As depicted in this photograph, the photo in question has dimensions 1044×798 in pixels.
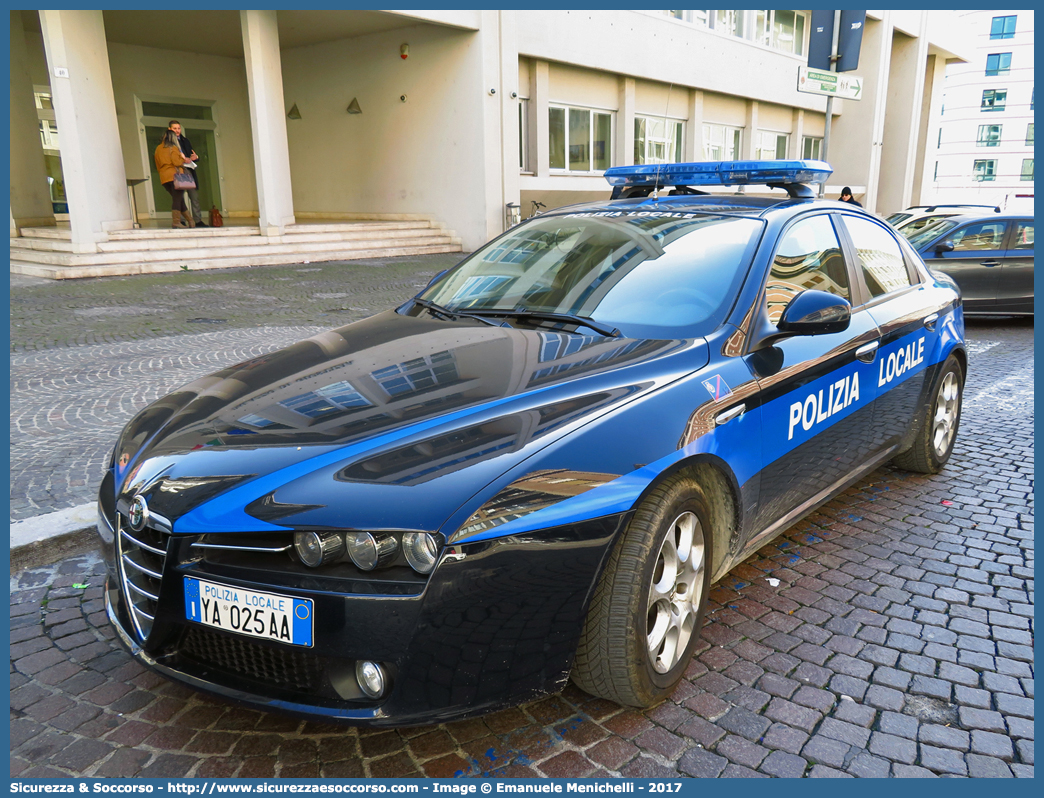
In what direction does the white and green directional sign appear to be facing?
toward the camera

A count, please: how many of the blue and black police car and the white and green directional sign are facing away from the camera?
0

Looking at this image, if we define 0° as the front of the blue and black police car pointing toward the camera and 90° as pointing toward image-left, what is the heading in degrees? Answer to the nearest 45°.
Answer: approximately 45°

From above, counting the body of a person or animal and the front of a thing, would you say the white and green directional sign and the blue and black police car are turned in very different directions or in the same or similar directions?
same or similar directions

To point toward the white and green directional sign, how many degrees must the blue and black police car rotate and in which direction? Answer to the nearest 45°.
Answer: approximately 180°

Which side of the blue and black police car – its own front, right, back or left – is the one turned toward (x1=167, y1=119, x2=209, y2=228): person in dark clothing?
right

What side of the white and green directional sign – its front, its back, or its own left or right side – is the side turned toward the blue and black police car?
front

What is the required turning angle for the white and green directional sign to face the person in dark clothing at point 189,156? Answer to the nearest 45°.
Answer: approximately 90° to its right

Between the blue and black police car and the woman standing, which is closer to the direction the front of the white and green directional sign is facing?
the blue and black police car

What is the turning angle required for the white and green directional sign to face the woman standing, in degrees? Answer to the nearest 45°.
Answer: approximately 90° to its right

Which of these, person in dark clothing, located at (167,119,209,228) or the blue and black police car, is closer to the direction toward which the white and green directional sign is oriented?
the blue and black police car
